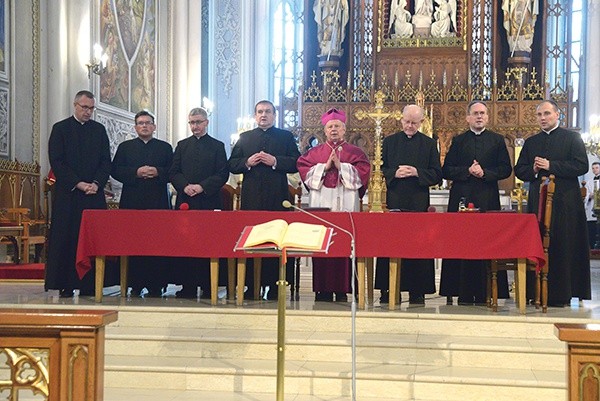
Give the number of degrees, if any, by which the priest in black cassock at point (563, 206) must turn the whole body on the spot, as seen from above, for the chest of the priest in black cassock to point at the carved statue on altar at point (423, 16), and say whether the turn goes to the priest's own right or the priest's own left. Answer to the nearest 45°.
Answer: approximately 135° to the priest's own right

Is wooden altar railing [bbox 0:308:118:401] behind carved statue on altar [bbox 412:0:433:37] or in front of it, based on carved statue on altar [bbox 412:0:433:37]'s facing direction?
in front

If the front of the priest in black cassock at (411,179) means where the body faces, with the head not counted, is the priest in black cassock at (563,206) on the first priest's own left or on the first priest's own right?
on the first priest's own left

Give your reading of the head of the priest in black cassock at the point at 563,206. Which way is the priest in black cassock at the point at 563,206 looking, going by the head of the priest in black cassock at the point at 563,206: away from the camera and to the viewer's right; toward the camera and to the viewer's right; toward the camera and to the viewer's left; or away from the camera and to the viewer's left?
toward the camera and to the viewer's left

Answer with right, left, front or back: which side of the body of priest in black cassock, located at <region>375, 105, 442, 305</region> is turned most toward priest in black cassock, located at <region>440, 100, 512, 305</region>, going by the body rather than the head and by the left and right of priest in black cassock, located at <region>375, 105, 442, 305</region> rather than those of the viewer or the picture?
left

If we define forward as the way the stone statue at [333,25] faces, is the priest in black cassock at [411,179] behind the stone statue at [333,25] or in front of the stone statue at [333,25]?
in front

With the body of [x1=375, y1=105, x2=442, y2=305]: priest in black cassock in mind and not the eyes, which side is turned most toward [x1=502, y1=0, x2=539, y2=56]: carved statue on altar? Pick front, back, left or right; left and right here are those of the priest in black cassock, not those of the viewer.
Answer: back

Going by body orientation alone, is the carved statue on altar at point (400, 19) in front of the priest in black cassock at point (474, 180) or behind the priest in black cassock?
behind
